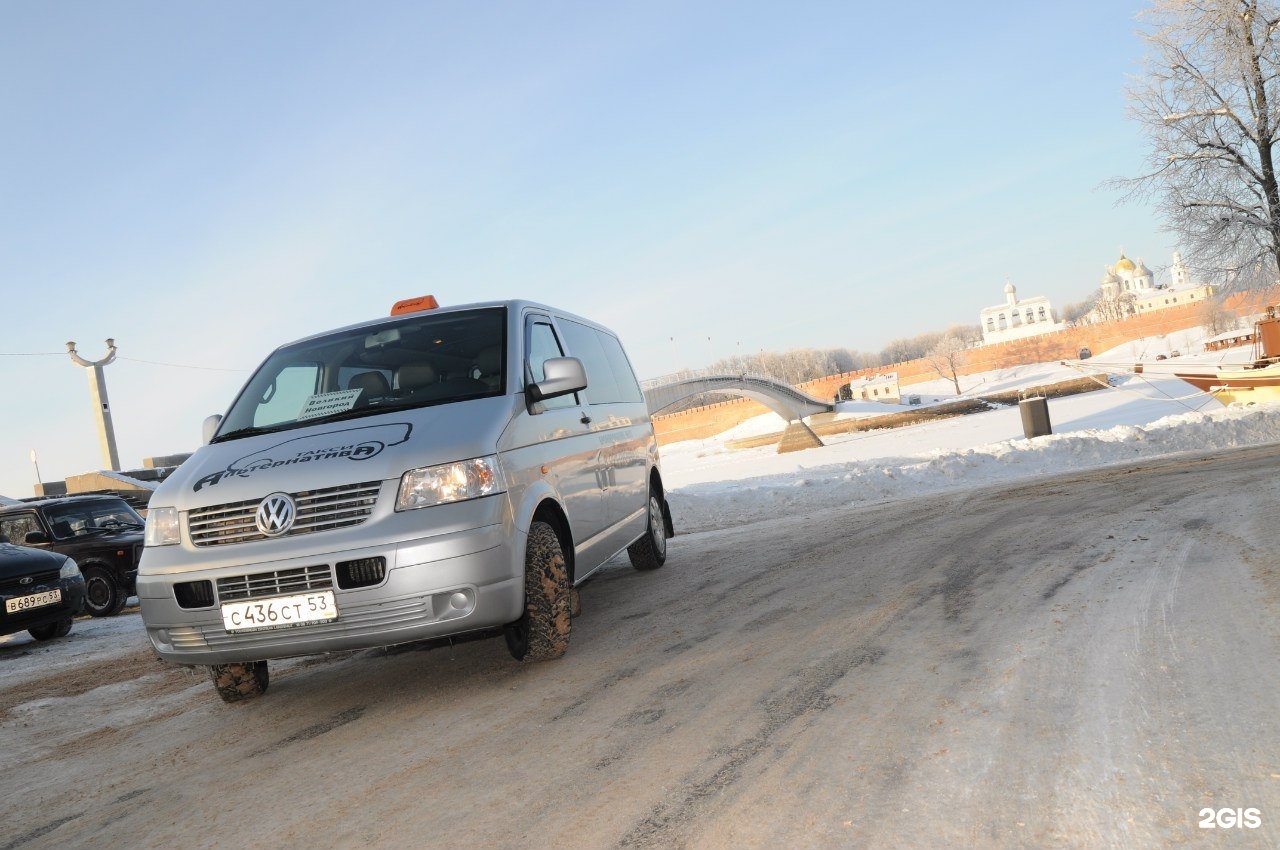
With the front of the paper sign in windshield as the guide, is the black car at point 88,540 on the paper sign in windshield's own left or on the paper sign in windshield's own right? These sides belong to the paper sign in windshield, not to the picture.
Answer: on the paper sign in windshield's own right

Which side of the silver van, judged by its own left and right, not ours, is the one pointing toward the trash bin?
back

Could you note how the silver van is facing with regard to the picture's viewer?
facing the viewer and to the left of the viewer

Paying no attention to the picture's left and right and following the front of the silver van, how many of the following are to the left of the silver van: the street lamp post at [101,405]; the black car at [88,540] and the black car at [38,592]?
0

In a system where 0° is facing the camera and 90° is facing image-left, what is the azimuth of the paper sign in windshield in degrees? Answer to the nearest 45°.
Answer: approximately 45°

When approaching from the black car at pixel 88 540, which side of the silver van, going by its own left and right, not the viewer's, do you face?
right

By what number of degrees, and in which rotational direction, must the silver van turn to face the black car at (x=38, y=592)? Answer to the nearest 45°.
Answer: approximately 90° to its right

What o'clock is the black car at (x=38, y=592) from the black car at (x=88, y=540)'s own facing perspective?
the black car at (x=38, y=592) is roughly at 2 o'clock from the black car at (x=88, y=540).

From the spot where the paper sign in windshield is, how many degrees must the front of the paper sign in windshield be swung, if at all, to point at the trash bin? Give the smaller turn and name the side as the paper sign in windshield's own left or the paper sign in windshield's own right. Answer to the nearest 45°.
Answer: approximately 180°

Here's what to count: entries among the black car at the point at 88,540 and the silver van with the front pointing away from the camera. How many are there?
0

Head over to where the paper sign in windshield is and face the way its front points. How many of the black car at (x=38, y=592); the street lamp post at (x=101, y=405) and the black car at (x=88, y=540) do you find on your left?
0

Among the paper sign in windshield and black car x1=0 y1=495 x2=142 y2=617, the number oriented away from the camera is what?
0
